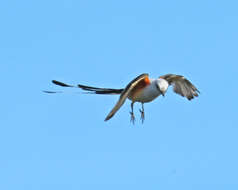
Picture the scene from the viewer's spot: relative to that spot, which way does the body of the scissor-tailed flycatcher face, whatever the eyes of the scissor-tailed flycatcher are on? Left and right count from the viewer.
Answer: facing the viewer and to the right of the viewer
